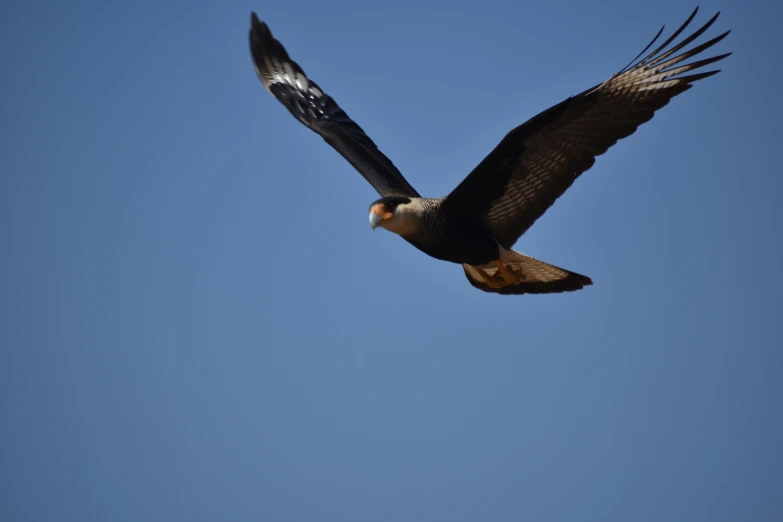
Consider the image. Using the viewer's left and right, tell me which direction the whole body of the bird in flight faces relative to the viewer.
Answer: facing the viewer and to the left of the viewer
